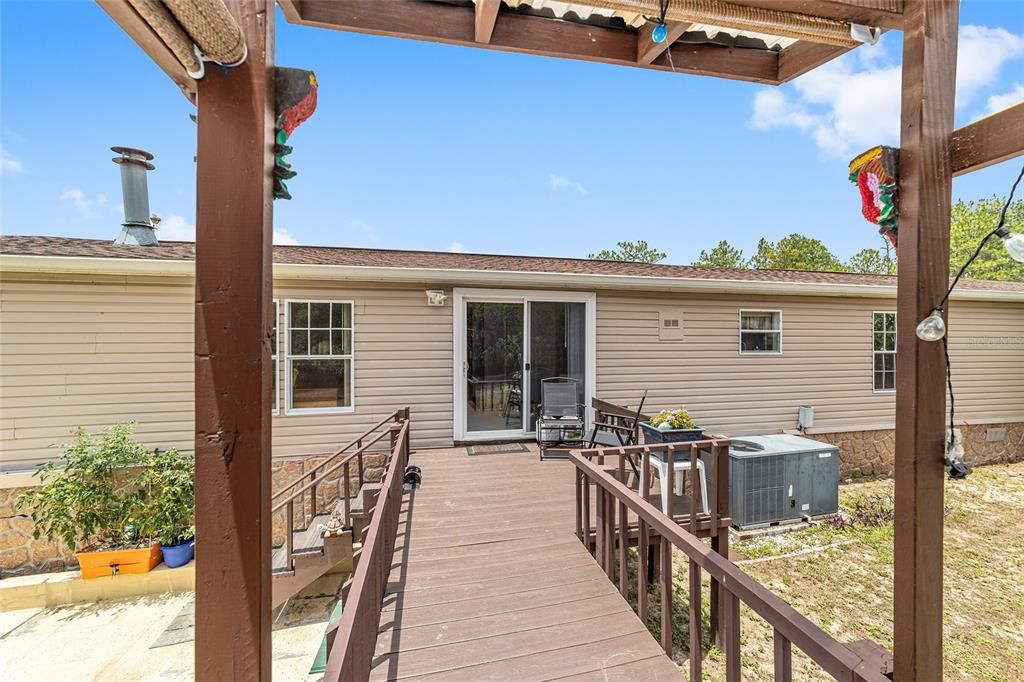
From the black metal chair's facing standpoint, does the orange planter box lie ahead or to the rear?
ahead

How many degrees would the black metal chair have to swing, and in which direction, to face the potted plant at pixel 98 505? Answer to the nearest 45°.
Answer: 0° — it already faces it

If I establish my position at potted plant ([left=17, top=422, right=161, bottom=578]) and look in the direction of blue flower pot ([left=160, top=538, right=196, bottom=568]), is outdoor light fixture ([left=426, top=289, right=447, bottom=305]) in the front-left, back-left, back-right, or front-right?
front-left

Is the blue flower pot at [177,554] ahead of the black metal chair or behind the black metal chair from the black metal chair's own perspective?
ahead

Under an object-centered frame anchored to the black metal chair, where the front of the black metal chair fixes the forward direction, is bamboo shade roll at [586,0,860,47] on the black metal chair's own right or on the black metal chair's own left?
on the black metal chair's own left

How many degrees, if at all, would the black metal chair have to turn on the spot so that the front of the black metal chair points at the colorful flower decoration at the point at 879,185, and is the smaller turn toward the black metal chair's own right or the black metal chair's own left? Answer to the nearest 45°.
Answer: approximately 90° to the black metal chair's own left
